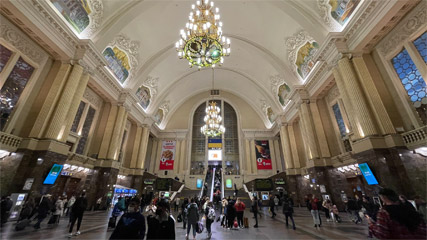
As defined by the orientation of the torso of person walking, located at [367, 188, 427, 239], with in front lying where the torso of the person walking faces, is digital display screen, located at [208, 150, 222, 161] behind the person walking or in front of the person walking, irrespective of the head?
in front

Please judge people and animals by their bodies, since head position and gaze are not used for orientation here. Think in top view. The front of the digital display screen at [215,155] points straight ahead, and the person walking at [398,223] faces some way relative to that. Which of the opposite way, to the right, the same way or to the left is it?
the opposite way

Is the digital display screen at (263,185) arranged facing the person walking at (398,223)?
yes

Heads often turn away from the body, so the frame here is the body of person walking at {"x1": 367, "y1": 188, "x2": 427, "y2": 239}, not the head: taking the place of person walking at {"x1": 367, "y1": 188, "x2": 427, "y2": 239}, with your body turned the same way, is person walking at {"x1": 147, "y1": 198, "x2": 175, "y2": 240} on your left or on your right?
on your left

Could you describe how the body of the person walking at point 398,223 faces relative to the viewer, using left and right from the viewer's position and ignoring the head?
facing away from the viewer and to the left of the viewer

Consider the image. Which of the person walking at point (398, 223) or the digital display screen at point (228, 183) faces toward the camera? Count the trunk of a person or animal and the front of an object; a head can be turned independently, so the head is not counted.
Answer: the digital display screen

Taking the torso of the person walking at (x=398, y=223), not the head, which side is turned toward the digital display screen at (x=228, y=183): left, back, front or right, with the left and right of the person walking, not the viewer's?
front

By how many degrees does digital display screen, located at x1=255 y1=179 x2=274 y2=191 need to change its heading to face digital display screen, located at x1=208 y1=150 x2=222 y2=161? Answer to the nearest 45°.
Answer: approximately 135° to its right

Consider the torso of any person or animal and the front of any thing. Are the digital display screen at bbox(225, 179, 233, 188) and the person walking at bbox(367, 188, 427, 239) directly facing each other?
yes

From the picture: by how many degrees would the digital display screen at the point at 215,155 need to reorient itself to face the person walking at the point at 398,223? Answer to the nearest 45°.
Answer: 0° — it already faces them

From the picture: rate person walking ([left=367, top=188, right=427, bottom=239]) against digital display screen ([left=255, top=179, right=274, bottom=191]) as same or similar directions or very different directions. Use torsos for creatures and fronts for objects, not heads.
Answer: very different directions

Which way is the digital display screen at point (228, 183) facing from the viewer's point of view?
toward the camera

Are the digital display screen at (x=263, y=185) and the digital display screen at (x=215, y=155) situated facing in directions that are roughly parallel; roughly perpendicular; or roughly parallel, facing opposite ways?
roughly parallel

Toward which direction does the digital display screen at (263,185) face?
toward the camera

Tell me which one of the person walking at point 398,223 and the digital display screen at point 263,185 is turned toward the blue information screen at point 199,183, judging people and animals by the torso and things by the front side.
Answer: the person walking

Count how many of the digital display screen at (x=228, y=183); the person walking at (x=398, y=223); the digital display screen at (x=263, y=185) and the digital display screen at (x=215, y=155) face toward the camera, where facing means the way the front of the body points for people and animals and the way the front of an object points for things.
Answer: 3

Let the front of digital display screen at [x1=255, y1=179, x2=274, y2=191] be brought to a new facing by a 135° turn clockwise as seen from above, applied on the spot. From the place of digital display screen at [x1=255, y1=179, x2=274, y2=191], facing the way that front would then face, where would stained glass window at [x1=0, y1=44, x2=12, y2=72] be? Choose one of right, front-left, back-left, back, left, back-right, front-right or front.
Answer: left

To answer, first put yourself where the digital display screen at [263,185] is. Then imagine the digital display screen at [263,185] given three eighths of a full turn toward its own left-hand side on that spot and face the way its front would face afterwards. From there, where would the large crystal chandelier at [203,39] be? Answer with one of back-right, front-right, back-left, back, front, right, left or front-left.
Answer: back-right
